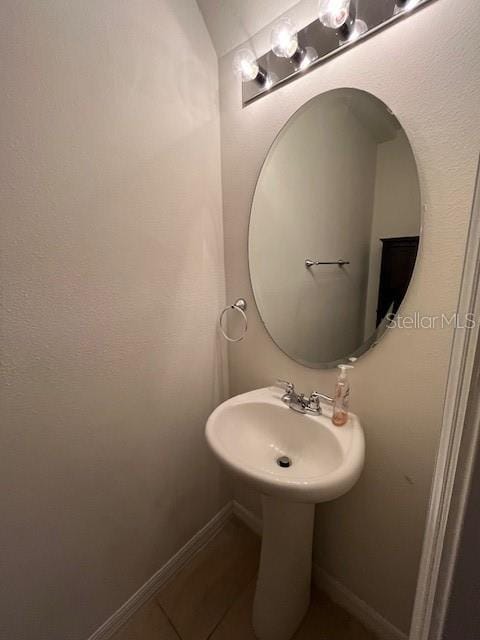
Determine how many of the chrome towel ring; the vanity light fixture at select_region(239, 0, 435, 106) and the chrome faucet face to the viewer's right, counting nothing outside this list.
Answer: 0

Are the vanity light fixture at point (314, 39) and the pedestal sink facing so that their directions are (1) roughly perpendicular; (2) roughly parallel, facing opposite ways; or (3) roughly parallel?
roughly parallel

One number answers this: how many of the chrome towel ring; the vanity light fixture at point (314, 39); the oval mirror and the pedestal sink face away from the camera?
0

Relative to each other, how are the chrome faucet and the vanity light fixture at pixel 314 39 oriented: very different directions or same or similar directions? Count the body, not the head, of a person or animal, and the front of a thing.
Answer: same or similar directions

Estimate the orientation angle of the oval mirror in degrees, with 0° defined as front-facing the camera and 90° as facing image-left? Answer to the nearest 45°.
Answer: approximately 45°

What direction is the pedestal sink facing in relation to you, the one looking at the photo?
facing the viewer and to the left of the viewer

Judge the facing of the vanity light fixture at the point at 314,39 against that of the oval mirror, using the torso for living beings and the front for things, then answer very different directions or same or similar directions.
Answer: same or similar directions

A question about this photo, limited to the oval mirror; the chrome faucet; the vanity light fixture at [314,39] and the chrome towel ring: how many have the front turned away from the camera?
0
